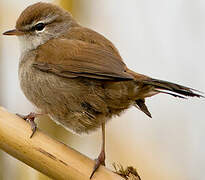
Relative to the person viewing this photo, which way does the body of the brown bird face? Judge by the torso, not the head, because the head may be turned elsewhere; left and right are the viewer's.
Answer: facing to the left of the viewer
